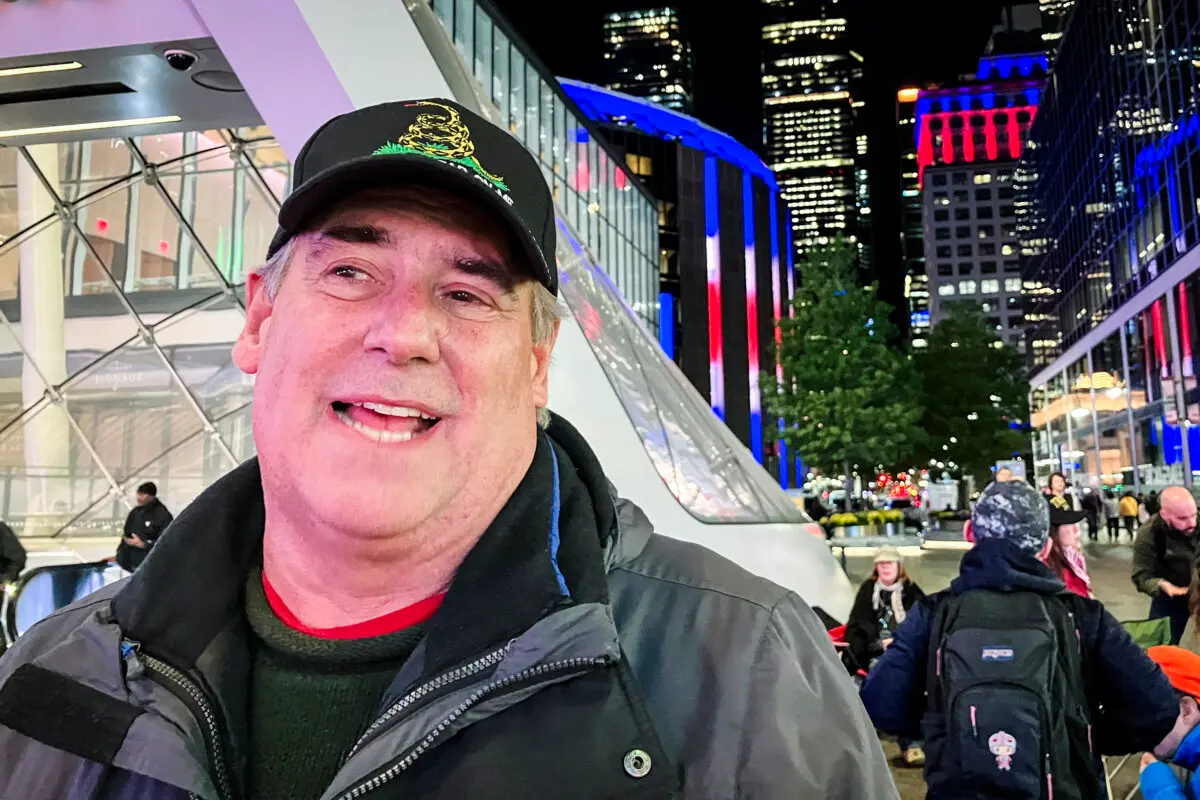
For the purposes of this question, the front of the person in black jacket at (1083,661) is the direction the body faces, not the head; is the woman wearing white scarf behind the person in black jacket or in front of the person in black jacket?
in front

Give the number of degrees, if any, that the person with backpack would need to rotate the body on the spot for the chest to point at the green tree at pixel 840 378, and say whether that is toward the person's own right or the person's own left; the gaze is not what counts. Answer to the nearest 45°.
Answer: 0° — they already face it

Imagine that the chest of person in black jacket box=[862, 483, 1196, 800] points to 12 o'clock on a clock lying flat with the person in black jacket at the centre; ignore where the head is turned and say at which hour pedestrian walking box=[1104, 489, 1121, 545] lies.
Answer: The pedestrian walking is roughly at 12 o'clock from the person in black jacket.

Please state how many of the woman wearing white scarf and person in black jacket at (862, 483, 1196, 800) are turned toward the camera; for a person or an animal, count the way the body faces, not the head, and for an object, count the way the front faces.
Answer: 1

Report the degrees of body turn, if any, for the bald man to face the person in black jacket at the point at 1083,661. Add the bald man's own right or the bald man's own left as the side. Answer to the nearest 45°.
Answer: approximately 45° to the bald man's own right

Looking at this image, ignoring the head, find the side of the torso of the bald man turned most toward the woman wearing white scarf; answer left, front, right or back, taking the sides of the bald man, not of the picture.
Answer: right

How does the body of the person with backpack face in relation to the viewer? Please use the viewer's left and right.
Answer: facing away from the viewer

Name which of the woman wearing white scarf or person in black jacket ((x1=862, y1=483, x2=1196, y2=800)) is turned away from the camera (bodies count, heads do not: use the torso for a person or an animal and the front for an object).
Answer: the person in black jacket

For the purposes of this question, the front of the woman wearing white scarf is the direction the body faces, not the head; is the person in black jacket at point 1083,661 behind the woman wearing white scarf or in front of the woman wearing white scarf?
in front

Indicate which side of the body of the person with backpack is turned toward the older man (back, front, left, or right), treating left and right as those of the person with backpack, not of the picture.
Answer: back

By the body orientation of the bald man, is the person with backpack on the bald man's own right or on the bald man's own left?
on the bald man's own right

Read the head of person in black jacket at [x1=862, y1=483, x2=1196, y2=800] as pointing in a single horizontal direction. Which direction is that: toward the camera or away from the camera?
away from the camera

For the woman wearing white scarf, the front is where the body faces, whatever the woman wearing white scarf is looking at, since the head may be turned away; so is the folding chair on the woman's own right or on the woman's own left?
on the woman's own left
